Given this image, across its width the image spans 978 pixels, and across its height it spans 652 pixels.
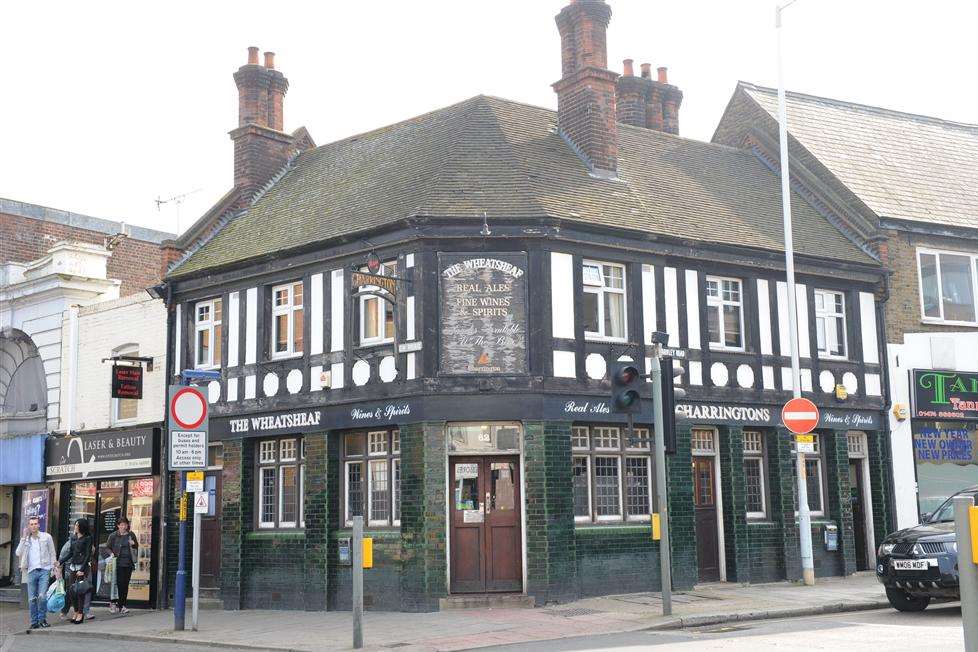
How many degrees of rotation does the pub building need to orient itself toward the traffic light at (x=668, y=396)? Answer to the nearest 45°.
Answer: approximately 45° to its left

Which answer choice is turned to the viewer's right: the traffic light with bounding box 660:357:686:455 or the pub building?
the traffic light

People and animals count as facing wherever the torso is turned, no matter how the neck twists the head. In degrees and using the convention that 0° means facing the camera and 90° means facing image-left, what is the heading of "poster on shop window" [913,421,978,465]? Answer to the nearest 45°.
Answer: approximately 0°

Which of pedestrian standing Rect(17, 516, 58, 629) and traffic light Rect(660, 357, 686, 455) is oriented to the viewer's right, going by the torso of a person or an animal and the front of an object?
the traffic light

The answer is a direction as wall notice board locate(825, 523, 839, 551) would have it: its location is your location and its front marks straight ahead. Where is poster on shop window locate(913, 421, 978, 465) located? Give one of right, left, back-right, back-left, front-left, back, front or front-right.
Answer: back-left

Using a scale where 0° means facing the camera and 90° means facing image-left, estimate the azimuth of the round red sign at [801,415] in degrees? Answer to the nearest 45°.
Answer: approximately 0°

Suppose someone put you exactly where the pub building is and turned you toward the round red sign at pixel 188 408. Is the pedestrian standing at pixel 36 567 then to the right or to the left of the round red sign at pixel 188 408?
right

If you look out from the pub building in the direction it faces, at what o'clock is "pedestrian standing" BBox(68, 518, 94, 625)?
The pedestrian standing is roughly at 3 o'clock from the pub building.

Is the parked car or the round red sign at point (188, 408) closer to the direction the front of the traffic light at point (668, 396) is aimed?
the parked car

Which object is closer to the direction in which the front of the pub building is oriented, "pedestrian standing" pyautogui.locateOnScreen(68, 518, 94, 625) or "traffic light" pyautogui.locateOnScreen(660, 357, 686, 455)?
the traffic light

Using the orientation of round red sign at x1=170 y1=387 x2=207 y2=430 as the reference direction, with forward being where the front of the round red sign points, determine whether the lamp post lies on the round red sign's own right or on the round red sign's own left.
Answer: on the round red sign's own left

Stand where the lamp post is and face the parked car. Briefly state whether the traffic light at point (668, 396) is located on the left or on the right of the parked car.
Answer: right
